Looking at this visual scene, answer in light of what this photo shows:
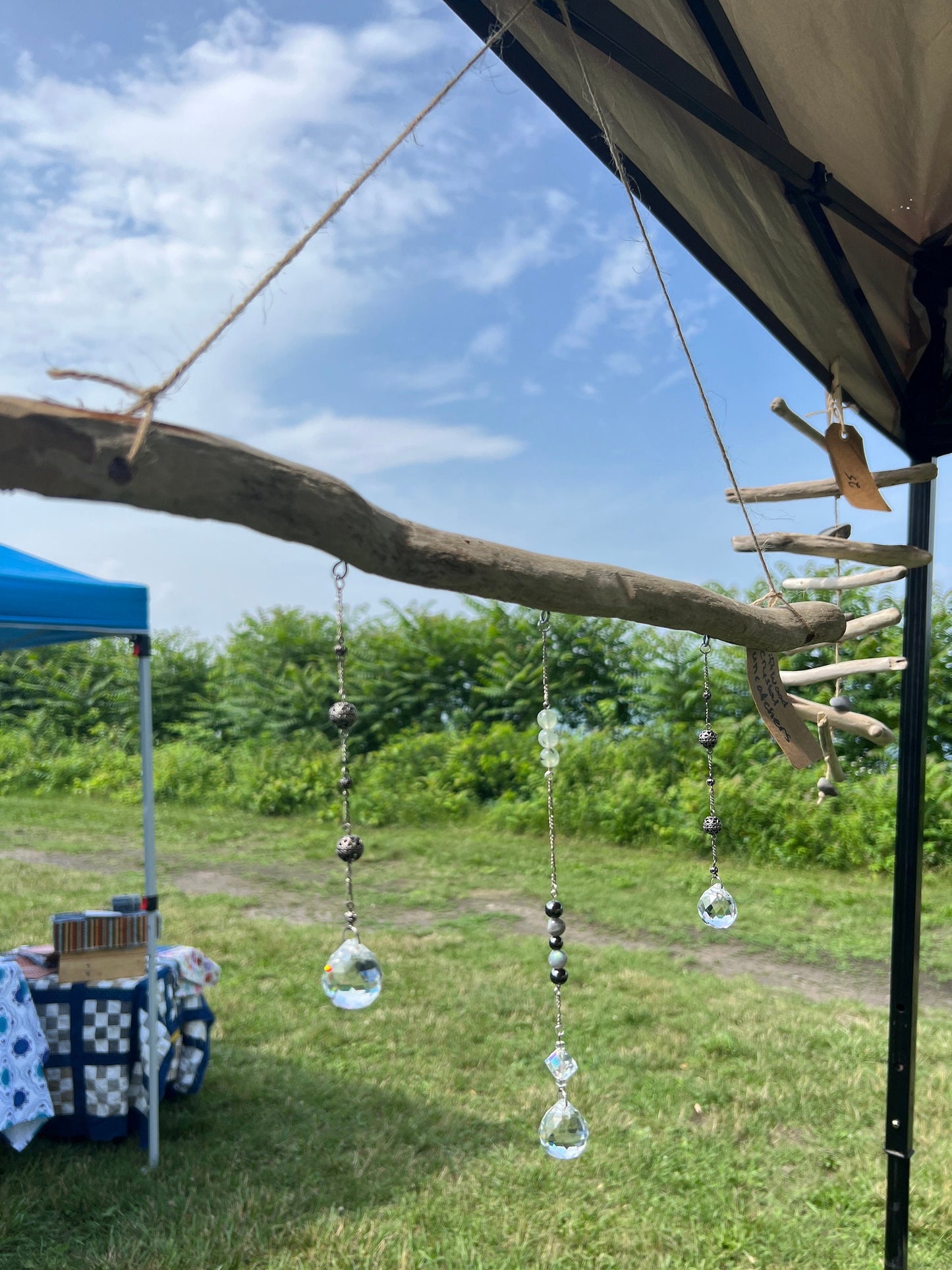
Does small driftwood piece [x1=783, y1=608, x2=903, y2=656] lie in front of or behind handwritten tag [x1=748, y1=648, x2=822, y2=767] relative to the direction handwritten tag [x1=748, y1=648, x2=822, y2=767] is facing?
behind

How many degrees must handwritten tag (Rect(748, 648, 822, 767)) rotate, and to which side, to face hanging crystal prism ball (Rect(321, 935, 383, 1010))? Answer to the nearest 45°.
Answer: approximately 45° to its right

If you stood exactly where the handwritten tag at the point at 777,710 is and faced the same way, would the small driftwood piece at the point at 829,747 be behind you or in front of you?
behind

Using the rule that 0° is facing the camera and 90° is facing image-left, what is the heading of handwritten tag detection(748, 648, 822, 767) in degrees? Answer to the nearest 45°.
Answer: approximately 0°

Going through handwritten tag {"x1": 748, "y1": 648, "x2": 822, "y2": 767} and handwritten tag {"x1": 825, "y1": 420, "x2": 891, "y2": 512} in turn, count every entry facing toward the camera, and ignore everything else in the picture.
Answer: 2

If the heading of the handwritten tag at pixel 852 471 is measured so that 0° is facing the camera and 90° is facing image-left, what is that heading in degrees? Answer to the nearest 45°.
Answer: approximately 0°
